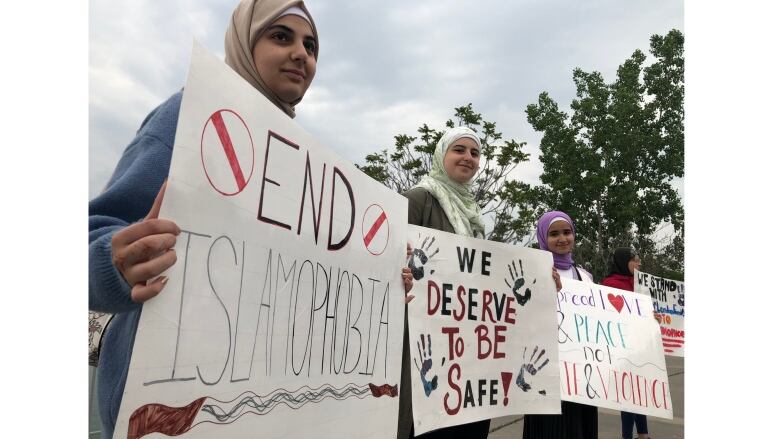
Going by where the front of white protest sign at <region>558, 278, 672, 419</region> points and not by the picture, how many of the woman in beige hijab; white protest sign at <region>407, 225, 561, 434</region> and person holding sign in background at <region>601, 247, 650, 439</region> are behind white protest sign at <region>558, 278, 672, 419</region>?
1

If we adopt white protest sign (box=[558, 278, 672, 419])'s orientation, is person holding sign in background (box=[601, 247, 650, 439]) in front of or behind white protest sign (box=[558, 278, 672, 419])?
behind

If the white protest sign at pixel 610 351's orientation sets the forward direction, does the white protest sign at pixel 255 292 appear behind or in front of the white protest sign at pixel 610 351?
in front

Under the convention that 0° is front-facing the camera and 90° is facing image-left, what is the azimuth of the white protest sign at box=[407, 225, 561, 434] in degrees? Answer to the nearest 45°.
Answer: approximately 315°

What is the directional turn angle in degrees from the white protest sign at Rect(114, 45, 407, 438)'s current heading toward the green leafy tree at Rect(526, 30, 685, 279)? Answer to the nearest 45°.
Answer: approximately 90° to its left

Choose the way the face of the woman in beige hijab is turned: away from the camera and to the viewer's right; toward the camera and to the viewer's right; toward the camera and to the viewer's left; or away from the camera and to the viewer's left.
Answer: toward the camera and to the viewer's right

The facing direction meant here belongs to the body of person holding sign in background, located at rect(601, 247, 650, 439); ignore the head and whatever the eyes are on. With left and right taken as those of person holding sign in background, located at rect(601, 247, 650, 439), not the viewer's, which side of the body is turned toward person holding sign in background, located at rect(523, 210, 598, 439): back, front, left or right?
right

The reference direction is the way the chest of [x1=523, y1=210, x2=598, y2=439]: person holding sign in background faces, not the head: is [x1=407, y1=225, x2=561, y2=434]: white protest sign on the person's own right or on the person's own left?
on the person's own right

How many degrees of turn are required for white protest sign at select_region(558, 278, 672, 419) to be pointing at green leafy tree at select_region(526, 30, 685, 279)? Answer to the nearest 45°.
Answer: approximately 180°

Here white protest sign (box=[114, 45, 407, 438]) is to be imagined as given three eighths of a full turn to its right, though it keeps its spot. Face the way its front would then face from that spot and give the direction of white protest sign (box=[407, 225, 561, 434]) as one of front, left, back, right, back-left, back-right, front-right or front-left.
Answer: back-right

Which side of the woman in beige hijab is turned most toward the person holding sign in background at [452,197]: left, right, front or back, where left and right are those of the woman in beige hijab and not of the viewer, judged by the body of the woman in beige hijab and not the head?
left
